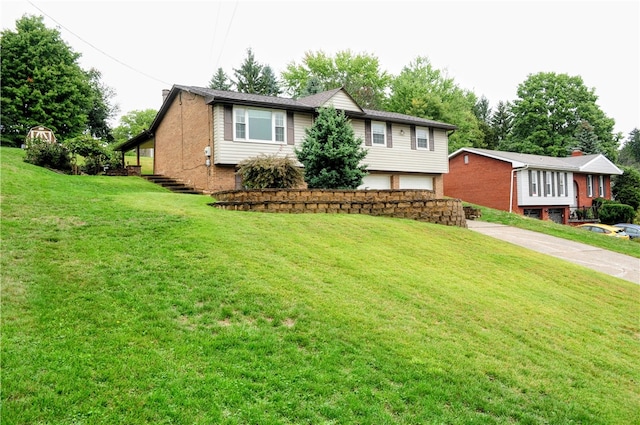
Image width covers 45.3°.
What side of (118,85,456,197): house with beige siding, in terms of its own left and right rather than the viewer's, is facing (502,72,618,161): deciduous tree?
left

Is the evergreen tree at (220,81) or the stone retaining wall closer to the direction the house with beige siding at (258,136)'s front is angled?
the stone retaining wall

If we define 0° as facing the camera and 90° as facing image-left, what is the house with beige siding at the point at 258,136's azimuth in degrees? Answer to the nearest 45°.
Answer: approximately 315°

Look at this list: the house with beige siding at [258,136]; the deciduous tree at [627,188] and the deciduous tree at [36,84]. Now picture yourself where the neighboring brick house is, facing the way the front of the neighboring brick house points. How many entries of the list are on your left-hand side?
1

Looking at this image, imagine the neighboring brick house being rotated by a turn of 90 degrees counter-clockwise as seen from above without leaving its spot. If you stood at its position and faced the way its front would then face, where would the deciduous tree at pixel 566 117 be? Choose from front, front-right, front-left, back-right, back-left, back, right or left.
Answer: front-left

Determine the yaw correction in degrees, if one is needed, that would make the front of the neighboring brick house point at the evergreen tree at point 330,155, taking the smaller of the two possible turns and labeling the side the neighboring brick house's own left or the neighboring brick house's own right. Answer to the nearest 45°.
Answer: approximately 45° to the neighboring brick house's own right

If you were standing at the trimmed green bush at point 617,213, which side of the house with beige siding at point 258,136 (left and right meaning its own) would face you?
left
